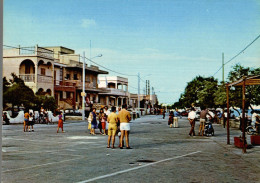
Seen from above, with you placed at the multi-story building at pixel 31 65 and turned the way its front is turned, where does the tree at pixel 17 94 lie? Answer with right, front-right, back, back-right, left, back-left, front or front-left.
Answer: front-right

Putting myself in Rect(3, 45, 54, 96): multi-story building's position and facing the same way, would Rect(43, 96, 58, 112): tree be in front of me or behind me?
in front

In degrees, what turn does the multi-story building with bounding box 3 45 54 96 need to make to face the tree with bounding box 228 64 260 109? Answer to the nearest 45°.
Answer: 0° — it already faces it

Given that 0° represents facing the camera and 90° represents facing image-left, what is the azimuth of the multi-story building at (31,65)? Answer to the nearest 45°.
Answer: approximately 315°
